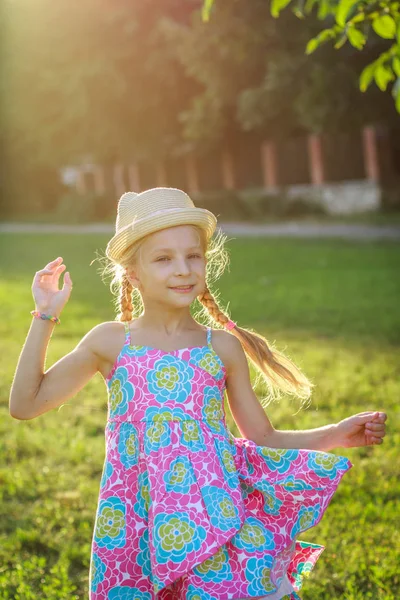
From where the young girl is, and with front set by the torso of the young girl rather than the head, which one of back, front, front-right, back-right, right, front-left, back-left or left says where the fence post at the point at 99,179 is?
back

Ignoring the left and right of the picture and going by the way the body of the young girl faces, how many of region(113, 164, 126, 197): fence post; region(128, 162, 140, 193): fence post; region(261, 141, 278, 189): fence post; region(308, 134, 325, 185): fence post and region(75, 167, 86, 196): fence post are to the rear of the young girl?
5

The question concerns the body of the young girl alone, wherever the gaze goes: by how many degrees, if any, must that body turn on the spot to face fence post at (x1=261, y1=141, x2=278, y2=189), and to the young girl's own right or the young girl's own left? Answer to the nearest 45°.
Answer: approximately 180°

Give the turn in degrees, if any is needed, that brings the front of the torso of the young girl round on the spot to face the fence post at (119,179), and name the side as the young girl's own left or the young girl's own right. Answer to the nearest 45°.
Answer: approximately 180°

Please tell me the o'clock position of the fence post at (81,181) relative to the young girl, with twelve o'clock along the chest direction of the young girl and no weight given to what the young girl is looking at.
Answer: The fence post is roughly at 6 o'clock from the young girl.

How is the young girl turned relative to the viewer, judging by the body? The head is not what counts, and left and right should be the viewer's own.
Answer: facing the viewer

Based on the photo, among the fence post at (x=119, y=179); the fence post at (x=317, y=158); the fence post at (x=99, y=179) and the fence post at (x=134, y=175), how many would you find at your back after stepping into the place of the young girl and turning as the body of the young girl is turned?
4

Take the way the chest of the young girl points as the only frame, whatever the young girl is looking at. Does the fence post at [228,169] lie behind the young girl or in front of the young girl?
behind

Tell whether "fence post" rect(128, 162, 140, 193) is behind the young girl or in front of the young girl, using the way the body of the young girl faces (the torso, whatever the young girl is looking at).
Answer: behind

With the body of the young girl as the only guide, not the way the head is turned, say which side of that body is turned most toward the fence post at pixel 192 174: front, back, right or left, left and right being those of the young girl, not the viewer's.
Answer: back

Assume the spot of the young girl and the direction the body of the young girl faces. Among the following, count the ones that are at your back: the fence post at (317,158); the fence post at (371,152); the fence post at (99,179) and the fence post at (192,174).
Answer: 4

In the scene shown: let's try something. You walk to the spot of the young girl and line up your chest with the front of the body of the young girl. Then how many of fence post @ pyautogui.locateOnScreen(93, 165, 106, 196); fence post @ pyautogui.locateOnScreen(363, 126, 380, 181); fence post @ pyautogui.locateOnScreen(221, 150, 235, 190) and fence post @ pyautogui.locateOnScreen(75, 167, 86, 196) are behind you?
4

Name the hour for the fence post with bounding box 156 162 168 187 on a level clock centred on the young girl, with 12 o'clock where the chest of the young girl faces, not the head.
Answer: The fence post is roughly at 6 o'clock from the young girl.
